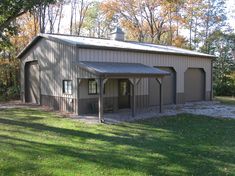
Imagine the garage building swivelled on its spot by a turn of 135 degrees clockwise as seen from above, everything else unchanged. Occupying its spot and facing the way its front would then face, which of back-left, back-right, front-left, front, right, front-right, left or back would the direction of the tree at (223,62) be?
back-right

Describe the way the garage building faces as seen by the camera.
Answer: facing the viewer and to the right of the viewer

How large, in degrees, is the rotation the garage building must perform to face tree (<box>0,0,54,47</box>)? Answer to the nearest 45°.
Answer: approximately 90° to its right

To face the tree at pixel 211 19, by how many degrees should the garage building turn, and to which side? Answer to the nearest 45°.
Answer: approximately 90° to its left
